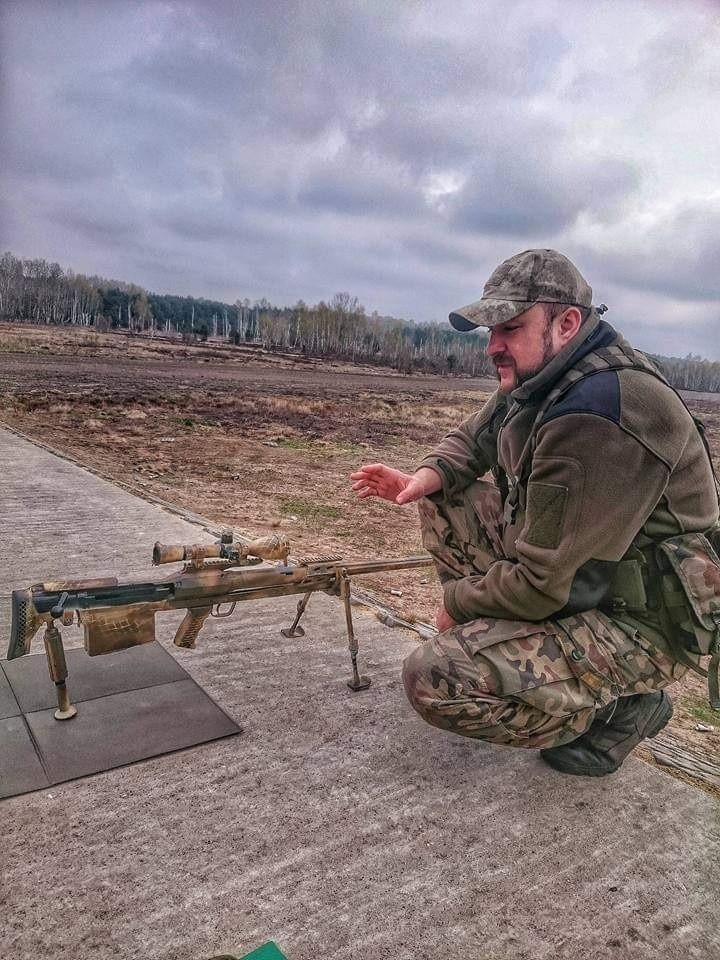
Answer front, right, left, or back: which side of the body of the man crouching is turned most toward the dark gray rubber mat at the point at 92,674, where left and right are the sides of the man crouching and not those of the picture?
front

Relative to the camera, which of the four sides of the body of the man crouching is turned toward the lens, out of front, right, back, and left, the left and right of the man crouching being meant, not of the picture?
left

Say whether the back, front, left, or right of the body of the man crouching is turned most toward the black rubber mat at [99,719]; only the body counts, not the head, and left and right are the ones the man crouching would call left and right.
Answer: front

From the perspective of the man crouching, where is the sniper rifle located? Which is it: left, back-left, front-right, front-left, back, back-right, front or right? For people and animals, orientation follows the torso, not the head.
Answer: front

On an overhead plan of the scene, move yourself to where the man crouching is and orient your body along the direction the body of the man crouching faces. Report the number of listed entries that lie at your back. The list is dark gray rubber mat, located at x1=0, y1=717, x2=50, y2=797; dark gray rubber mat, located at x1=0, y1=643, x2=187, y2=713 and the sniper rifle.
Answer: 0

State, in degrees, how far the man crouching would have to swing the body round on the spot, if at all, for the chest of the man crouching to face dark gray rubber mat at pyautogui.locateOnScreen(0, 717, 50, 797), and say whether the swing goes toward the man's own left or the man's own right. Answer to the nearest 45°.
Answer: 0° — they already face it

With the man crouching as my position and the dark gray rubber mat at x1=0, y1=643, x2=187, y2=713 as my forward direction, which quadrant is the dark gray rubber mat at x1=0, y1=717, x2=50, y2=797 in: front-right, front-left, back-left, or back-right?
front-left
